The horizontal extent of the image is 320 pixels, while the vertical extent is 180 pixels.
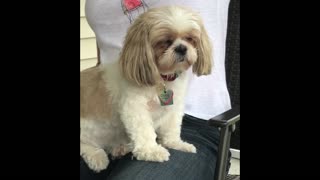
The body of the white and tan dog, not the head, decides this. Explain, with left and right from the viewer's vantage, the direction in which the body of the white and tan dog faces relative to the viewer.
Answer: facing the viewer and to the right of the viewer
